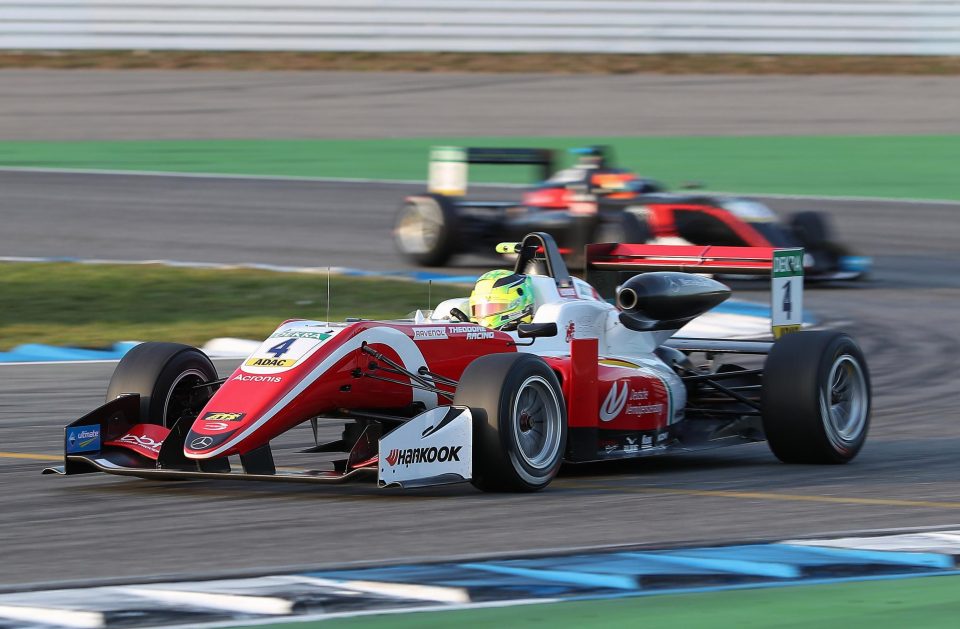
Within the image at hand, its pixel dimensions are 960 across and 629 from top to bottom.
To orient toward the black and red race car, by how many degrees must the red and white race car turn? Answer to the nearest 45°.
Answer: approximately 135° to its right

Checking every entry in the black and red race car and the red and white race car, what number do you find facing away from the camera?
0

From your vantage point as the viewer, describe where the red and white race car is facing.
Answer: facing the viewer and to the left of the viewer

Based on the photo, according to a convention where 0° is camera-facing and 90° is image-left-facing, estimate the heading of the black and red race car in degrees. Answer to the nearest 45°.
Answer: approximately 315°

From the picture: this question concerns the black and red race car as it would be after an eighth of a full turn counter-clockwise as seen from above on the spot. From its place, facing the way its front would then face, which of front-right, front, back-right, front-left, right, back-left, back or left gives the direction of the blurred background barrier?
left

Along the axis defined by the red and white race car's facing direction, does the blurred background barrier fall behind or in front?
behind
